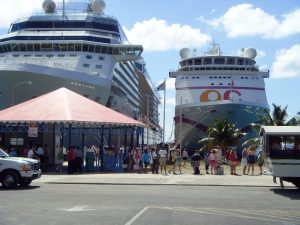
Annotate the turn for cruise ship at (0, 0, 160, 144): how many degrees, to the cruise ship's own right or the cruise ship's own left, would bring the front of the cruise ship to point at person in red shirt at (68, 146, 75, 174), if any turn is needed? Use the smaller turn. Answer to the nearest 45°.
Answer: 0° — it already faces them

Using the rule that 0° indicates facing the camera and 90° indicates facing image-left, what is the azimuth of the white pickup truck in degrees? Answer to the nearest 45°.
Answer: approximately 315°

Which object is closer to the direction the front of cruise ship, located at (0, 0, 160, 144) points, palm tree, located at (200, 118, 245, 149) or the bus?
the bus

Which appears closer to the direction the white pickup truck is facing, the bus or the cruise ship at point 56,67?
the bus

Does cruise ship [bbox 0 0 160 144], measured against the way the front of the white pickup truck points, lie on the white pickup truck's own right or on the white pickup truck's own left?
on the white pickup truck's own left

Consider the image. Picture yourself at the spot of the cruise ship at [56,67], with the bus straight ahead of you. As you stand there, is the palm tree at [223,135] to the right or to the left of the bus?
left

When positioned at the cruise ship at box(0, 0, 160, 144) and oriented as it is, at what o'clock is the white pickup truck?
The white pickup truck is roughly at 12 o'clock from the cruise ship.

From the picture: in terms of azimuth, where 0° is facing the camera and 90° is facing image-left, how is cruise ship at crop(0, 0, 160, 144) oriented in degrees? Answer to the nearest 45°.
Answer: approximately 0°

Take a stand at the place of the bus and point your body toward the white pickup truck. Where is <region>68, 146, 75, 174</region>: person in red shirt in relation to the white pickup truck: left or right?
right

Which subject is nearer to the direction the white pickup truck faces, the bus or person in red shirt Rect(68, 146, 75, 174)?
the bus
